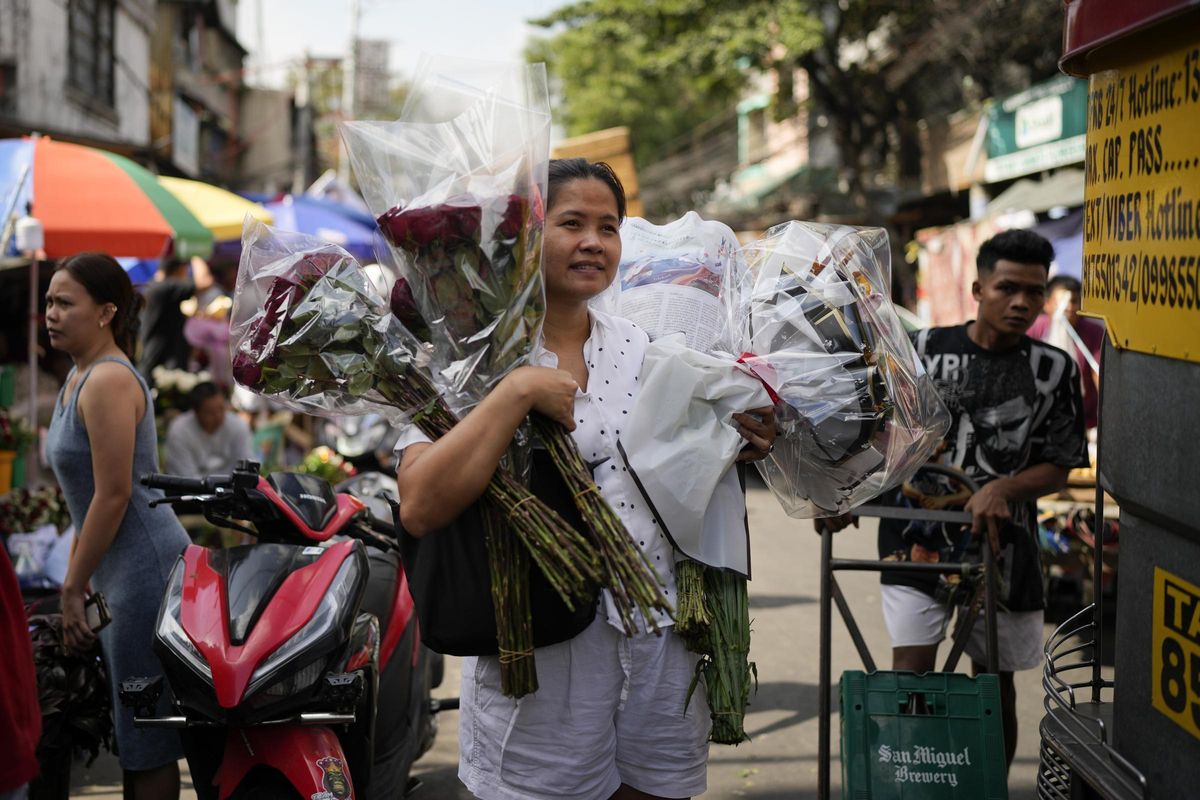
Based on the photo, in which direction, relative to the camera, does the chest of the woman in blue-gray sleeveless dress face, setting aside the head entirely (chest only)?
to the viewer's left

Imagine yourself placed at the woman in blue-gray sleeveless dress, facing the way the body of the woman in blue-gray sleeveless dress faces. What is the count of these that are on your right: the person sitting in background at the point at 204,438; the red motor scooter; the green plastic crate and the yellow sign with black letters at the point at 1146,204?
1

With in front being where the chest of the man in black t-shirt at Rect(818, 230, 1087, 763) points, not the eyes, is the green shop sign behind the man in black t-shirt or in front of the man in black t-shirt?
behind

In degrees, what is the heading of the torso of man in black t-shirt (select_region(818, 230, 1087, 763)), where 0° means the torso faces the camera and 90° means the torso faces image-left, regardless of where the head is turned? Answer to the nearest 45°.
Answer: approximately 0°

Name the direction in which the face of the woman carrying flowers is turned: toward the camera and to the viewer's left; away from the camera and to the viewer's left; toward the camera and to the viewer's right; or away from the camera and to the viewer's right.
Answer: toward the camera and to the viewer's right

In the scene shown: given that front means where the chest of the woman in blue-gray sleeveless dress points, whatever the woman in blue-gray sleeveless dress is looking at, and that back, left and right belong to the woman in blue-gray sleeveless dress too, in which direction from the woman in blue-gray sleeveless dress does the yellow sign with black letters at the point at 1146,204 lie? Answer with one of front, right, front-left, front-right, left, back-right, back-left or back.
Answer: back-left

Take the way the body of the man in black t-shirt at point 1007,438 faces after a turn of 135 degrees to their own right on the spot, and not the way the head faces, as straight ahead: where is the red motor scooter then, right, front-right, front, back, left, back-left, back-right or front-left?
left

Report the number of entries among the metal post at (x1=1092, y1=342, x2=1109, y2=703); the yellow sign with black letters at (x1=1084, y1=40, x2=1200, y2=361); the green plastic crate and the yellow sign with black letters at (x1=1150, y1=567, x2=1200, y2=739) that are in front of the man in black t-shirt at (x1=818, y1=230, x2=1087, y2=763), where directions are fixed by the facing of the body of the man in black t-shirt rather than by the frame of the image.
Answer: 4
